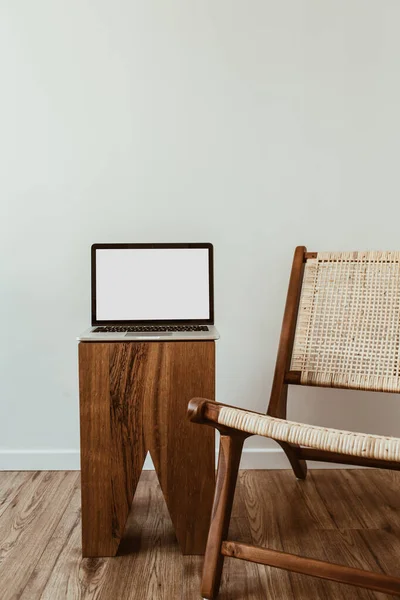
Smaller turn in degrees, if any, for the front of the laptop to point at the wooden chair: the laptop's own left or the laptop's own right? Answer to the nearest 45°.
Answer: approximately 90° to the laptop's own left

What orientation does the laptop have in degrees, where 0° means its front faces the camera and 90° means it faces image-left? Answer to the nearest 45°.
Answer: approximately 0°
